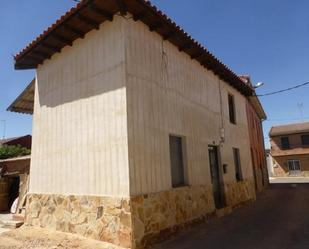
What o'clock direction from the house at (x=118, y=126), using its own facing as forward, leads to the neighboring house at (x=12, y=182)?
The neighboring house is roughly at 6 o'clock from the house.

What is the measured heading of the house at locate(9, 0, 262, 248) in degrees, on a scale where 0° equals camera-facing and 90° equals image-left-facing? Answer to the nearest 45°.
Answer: approximately 315°

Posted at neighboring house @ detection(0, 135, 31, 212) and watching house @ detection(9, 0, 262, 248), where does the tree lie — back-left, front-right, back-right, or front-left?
back-left

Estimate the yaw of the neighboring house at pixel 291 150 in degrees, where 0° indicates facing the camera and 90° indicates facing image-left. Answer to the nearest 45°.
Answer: approximately 0°

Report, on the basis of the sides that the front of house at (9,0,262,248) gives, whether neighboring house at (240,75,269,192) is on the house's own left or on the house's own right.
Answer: on the house's own left

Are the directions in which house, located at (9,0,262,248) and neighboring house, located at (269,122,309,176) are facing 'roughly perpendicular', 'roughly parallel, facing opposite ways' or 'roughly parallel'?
roughly perpendicular

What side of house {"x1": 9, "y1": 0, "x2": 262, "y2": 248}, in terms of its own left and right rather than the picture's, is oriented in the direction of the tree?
back

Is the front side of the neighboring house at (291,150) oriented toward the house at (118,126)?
yes
